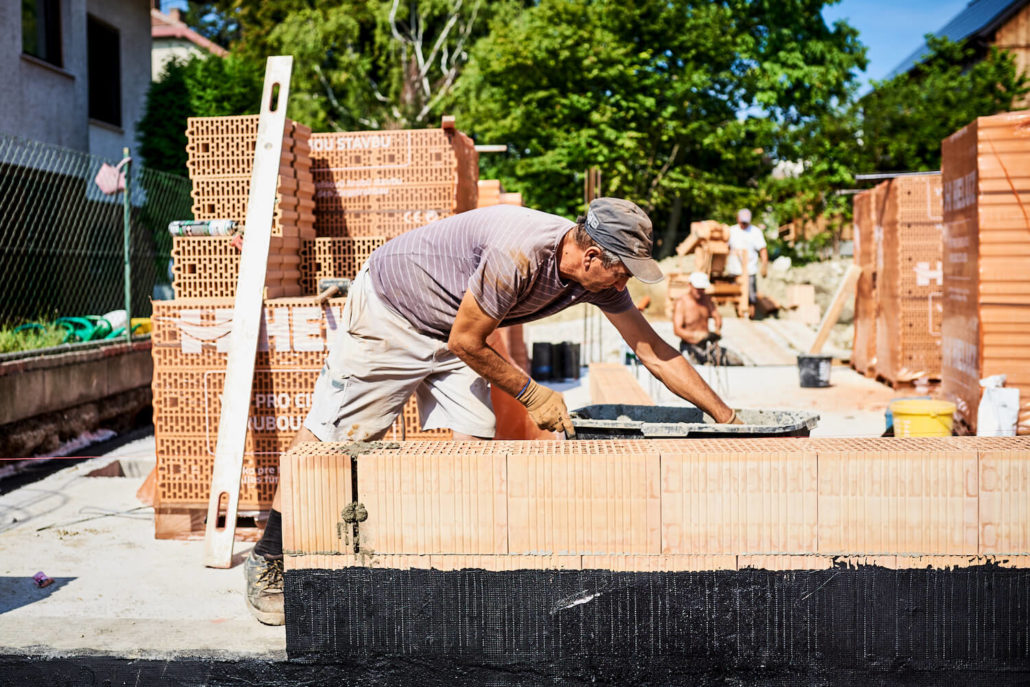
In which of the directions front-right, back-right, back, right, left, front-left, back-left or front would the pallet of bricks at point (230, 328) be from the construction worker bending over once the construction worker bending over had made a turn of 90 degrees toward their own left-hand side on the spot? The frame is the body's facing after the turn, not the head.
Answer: front-left

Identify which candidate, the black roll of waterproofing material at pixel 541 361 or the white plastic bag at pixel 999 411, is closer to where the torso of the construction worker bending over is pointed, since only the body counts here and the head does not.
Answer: the white plastic bag

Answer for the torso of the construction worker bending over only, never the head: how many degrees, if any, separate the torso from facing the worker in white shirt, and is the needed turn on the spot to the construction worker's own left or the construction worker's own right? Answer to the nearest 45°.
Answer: approximately 90° to the construction worker's own left

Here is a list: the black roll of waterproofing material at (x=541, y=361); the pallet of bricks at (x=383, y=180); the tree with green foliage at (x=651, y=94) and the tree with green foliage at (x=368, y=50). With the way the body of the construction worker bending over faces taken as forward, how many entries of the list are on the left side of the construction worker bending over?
4

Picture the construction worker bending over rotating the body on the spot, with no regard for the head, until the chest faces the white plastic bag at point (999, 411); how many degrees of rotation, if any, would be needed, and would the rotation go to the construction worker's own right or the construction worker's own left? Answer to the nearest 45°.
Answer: approximately 45° to the construction worker's own left

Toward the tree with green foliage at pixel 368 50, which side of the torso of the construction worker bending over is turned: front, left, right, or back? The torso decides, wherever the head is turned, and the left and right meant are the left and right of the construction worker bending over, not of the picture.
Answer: left

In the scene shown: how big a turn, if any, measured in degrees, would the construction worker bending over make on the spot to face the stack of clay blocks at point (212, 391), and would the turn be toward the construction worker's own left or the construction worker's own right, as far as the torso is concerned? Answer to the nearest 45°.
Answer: approximately 135° to the construction worker's own left

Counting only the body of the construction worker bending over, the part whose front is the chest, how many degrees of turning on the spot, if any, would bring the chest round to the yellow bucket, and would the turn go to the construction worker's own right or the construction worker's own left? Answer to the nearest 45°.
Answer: approximately 45° to the construction worker's own left

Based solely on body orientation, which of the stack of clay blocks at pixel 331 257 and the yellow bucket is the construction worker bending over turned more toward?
the yellow bucket

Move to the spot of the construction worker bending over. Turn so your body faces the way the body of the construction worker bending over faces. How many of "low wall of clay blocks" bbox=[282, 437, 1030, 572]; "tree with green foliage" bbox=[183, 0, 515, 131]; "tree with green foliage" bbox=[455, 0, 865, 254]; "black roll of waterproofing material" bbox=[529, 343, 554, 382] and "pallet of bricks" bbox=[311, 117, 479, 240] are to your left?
4

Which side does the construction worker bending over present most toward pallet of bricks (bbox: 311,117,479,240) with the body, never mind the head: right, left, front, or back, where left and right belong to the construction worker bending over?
left

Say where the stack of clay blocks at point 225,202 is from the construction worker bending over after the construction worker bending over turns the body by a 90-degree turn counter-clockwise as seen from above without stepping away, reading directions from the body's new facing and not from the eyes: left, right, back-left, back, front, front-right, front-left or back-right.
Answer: front-left

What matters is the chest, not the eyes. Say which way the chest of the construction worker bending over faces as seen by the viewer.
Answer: to the viewer's right

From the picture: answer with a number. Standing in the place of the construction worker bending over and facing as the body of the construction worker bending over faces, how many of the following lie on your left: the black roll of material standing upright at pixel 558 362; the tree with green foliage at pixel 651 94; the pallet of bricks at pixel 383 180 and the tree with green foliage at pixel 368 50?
4

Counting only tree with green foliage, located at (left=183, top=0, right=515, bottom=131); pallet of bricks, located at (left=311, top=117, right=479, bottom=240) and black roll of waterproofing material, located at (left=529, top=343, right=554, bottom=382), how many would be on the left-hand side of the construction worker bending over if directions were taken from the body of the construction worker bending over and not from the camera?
3

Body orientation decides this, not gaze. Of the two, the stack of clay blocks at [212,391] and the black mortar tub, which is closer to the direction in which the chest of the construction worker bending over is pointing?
the black mortar tub
